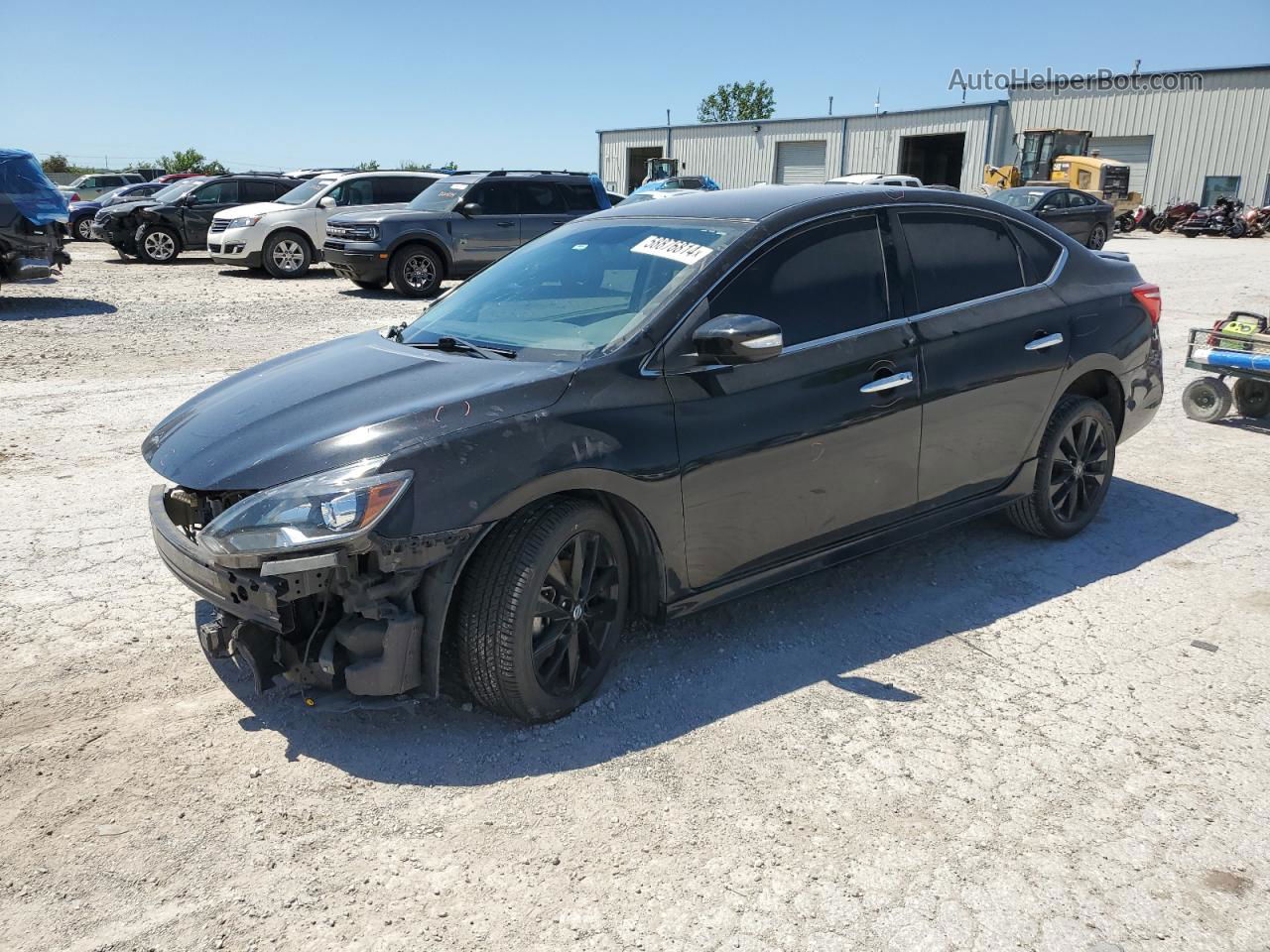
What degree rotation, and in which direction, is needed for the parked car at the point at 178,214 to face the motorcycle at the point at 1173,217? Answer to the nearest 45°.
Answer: approximately 135° to its left

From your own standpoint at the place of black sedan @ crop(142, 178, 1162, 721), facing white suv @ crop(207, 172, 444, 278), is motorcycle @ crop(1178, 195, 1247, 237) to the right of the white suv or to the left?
right

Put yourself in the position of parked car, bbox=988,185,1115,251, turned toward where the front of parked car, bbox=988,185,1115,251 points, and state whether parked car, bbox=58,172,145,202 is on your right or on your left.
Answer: on your right

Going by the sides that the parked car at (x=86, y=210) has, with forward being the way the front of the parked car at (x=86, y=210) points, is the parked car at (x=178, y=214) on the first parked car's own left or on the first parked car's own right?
on the first parked car's own left

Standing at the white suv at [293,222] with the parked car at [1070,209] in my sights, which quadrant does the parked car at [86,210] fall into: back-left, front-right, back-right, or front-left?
back-left

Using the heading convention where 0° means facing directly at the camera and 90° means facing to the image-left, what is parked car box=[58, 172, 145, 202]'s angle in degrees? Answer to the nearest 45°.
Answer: approximately 45°

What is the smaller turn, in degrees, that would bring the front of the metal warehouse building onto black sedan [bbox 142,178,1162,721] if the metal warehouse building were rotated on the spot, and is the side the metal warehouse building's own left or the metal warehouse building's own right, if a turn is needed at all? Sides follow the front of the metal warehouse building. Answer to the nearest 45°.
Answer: approximately 45° to the metal warehouse building's own left

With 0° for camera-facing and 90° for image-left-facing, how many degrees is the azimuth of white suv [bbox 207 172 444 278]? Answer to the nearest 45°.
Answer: approximately 45°

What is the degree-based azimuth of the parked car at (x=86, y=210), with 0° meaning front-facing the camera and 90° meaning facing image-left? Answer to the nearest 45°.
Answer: approximately 45°

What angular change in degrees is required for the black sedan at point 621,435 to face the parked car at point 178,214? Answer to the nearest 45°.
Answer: approximately 90° to its right

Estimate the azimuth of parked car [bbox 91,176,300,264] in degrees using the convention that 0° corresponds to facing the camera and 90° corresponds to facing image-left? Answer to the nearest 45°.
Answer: approximately 45°

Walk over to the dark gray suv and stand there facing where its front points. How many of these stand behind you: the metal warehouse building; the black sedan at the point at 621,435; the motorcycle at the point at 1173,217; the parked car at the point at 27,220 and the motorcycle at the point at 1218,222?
3

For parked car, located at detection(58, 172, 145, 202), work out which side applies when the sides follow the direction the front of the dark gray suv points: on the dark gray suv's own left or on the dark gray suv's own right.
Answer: on the dark gray suv's own right
